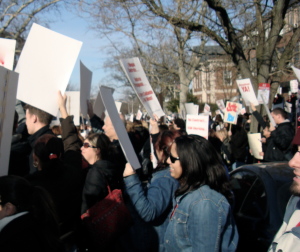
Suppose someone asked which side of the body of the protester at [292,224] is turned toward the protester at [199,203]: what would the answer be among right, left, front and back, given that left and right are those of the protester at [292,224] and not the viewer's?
front

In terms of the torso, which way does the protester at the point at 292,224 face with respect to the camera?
to the viewer's left
